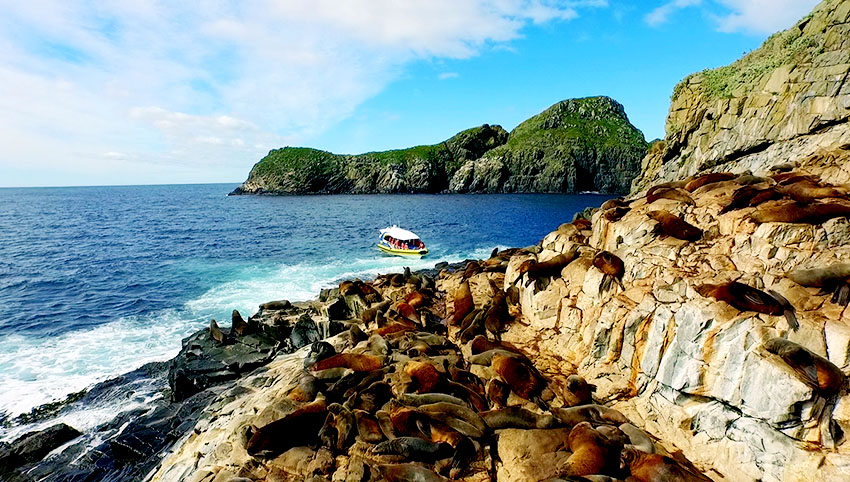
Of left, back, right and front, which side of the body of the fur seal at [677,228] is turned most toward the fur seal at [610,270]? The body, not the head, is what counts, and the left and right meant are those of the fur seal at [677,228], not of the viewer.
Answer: front

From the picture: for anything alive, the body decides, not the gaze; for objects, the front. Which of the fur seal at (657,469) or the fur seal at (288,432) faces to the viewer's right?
the fur seal at (288,432)

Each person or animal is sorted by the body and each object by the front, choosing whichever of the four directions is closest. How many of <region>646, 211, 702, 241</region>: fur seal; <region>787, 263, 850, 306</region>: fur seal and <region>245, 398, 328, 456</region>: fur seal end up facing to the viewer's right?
1

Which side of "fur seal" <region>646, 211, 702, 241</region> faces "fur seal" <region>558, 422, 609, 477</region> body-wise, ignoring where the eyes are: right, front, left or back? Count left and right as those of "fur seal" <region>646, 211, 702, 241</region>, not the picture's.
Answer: left

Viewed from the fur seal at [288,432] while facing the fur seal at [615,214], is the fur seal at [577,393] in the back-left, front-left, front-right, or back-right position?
front-right

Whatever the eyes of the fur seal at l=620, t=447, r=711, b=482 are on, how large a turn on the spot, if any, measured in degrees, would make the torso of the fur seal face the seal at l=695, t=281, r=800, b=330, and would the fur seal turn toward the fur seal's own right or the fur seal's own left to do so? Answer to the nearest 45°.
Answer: approximately 135° to the fur seal's own right

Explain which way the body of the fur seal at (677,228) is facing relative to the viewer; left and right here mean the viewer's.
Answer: facing to the left of the viewer

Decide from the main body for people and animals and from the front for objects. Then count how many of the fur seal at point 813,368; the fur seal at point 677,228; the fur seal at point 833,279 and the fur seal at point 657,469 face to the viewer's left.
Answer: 4

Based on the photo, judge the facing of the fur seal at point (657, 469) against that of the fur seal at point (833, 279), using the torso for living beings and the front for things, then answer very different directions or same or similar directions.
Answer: same or similar directions

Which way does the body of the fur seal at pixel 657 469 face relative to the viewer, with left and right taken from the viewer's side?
facing to the left of the viewer

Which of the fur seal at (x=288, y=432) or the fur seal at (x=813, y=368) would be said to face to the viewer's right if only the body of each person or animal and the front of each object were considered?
the fur seal at (x=288, y=432)

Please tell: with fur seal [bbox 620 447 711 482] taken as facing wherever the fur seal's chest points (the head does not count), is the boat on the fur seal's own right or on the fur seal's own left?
on the fur seal's own right

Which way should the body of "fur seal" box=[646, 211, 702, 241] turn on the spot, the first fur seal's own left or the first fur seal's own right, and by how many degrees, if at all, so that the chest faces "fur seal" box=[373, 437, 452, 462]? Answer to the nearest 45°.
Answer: approximately 45° to the first fur seal's own left

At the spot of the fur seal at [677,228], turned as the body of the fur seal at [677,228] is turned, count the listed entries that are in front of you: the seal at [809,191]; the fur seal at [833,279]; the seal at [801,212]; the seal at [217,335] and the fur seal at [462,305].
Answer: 2

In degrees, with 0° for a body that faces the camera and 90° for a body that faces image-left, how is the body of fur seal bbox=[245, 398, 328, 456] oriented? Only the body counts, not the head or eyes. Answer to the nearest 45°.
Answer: approximately 270°

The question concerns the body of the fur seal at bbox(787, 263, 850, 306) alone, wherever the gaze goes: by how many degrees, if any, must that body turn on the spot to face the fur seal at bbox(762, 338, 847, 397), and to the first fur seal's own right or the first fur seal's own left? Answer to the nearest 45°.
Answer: approximately 90° to the first fur seal's own left

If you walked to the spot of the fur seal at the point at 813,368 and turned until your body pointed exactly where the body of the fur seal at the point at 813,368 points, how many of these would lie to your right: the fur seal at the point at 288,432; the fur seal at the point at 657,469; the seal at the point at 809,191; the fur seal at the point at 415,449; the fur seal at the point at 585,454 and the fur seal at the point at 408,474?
1
